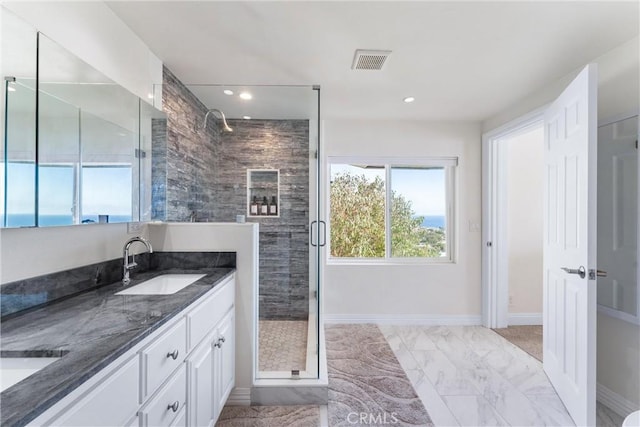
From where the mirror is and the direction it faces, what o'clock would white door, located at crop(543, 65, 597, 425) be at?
The white door is roughly at 11 o'clock from the mirror.

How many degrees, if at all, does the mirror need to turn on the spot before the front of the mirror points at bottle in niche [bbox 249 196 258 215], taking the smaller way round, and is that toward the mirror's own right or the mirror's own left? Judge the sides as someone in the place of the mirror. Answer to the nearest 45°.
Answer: approximately 45° to the mirror's own left

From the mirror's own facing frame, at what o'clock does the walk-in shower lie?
The walk-in shower is roughly at 11 o'clock from the mirror.

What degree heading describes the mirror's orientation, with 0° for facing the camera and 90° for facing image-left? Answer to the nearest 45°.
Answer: approximately 270°

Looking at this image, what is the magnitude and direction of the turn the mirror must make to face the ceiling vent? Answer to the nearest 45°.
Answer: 0° — it already faces it
